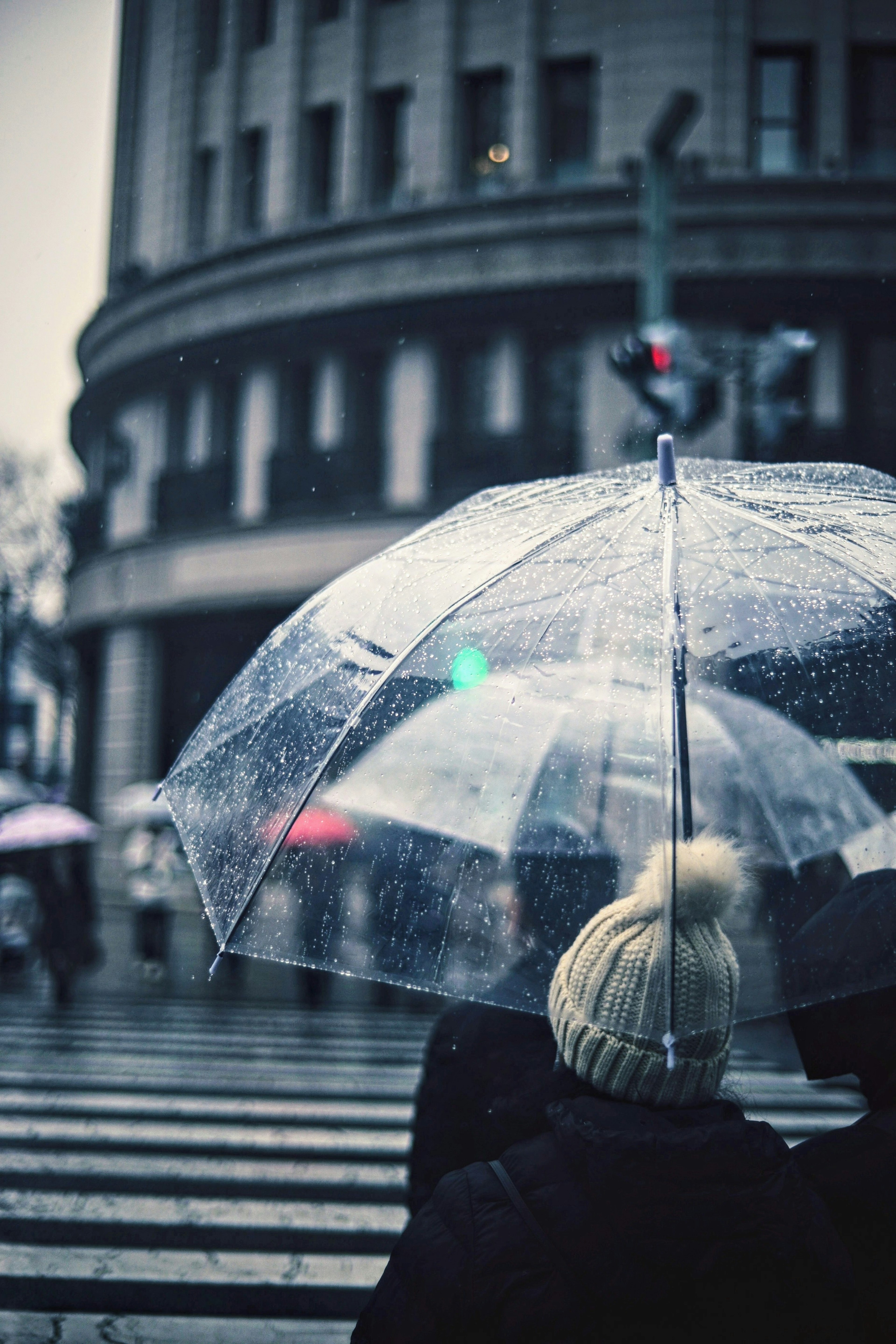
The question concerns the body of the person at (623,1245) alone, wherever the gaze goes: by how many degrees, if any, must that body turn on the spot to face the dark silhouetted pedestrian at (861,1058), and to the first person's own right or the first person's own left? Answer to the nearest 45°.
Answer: approximately 45° to the first person's own right

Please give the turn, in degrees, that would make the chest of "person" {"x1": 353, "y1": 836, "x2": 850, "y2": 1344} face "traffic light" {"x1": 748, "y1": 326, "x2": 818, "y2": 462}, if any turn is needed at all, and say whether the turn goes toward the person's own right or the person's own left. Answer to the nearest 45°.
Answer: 0° — they already face it

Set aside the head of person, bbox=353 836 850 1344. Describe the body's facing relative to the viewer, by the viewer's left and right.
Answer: facing away from the viewer

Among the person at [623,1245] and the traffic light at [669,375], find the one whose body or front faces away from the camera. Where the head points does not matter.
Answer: the person

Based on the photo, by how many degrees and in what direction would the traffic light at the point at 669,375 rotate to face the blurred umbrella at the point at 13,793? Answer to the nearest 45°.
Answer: approximately 90° to its right

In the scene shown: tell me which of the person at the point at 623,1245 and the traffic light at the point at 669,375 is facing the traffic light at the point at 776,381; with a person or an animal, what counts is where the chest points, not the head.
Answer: the person

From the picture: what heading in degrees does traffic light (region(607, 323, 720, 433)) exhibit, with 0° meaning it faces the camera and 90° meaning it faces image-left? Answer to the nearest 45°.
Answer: approximately 45°

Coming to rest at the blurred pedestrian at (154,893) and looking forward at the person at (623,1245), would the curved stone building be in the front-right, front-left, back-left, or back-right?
back-left
